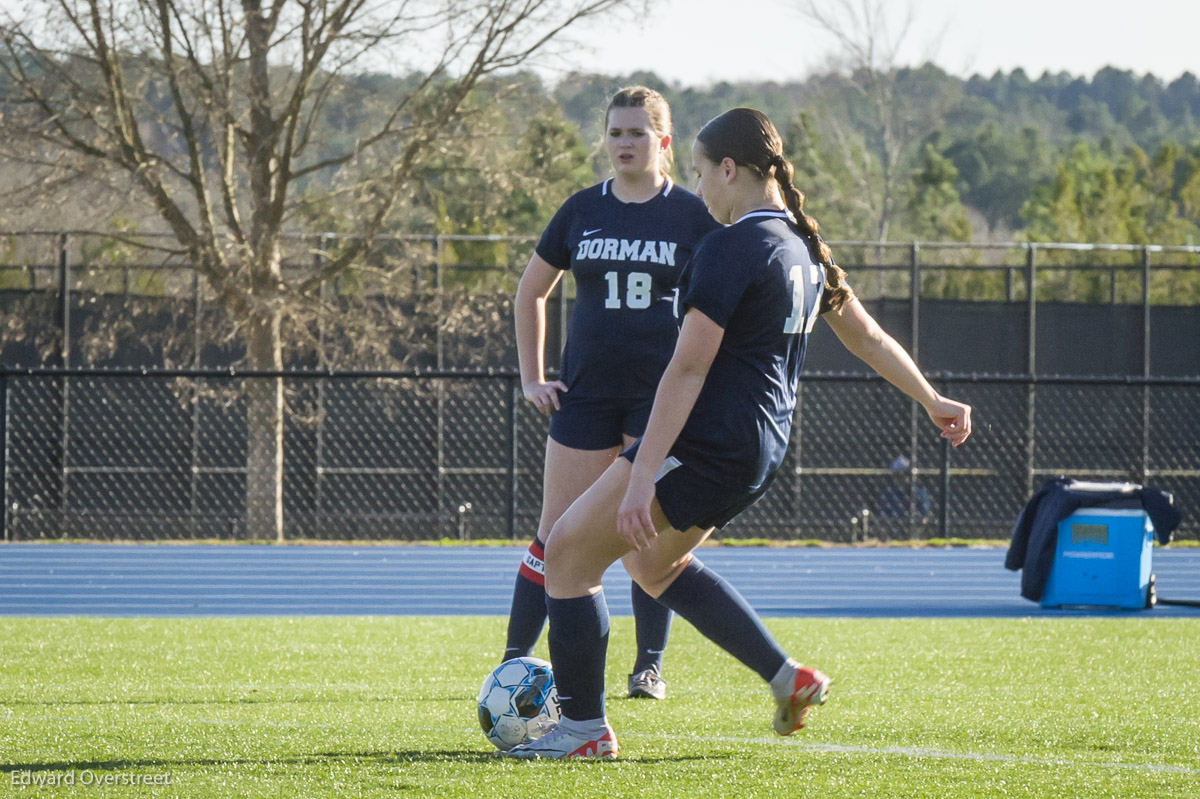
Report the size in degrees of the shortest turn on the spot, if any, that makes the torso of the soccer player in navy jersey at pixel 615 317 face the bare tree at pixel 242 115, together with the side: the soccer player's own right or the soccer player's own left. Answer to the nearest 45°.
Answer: approximately 180°

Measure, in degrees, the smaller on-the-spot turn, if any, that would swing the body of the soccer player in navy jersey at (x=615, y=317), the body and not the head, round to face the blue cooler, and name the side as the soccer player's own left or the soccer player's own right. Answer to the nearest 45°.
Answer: approximately 135° to the soccer player's own left

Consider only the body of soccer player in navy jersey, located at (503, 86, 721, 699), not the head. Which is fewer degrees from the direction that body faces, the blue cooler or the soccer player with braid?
the soccer player with braid

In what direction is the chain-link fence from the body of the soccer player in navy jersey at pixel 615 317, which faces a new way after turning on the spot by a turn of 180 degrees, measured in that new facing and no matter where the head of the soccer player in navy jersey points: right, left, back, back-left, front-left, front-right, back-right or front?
front

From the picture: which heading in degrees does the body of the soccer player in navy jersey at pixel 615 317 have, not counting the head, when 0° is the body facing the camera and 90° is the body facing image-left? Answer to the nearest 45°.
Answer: approximately 0°

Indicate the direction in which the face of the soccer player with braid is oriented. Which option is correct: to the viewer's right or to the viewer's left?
to the viewer's left

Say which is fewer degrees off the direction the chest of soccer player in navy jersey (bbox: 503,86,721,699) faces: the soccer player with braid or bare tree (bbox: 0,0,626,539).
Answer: the soccer player with braid

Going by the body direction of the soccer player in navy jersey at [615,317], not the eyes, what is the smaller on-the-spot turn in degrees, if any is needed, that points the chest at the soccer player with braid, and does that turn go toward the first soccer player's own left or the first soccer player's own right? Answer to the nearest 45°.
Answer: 0° — they already face them
